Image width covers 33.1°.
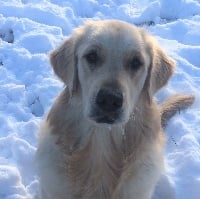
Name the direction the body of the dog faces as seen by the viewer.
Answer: toward the camera
